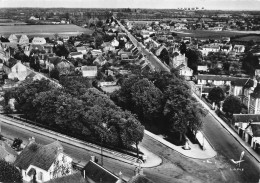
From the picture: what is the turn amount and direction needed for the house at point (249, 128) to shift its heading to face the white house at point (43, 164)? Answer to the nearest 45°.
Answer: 0° — it already faces it

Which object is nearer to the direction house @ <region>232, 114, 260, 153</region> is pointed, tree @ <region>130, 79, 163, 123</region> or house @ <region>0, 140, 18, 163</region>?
the house

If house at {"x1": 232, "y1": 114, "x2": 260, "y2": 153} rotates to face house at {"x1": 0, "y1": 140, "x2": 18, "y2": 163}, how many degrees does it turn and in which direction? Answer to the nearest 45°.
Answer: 0° — it already faces it

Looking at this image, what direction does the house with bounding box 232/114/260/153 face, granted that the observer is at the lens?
facing the viewer and to the left of the viewer

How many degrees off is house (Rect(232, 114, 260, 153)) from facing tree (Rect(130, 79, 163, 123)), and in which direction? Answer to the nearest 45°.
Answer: approximately 45° to its right

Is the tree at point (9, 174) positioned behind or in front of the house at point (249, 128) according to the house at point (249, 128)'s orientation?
in front

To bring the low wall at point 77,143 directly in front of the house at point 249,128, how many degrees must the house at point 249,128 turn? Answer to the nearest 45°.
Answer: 0° — it already faces it
